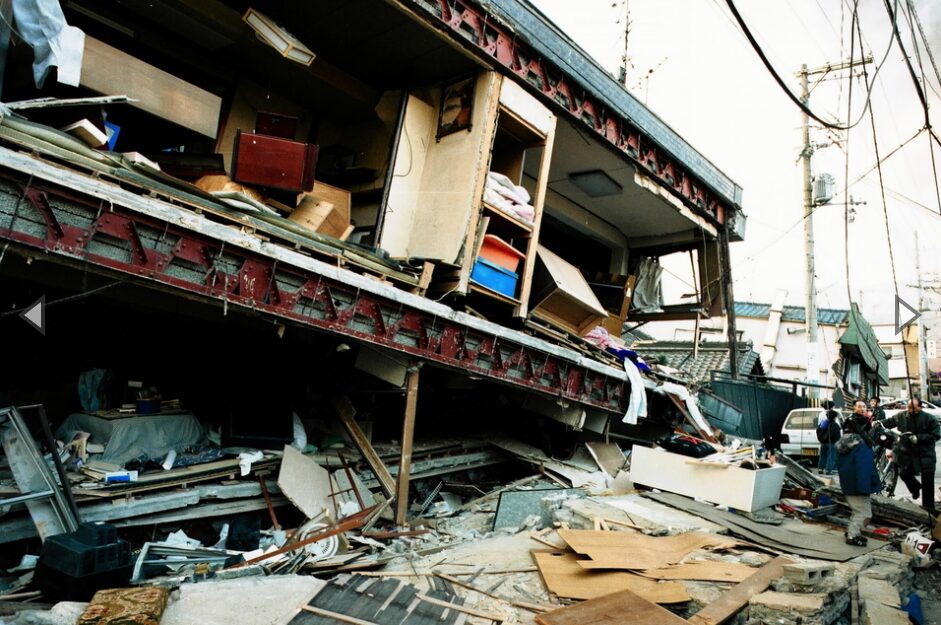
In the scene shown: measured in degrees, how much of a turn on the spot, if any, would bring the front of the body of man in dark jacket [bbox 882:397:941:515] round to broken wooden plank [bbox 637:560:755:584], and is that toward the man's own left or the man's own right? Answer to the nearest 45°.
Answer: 0° — they already face it

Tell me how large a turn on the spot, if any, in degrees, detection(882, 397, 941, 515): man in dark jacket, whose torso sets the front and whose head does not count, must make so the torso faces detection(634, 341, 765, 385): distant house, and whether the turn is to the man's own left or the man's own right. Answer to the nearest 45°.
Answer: approximately 135° to the man's own right

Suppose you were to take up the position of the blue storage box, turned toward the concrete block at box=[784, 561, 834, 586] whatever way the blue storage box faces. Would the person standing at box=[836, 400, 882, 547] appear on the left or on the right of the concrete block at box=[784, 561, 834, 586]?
left

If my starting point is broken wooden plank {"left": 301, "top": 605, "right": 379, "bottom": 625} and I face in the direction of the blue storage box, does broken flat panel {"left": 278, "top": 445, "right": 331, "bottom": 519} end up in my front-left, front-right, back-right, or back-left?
front-left

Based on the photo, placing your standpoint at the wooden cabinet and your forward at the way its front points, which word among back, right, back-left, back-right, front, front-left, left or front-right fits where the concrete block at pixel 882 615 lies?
front

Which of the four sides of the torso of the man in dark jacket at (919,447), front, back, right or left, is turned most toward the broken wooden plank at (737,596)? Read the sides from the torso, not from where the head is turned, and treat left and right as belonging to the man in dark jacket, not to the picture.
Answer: front

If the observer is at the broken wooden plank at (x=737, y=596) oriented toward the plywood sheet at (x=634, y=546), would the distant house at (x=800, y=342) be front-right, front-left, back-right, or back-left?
front-right

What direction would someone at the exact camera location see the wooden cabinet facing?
facing the viewer and to the right of the viewer

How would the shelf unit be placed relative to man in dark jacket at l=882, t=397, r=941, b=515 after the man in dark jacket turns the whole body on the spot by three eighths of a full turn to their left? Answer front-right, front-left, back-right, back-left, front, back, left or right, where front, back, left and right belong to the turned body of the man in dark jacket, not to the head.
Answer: back

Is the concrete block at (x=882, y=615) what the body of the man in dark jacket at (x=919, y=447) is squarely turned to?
yes

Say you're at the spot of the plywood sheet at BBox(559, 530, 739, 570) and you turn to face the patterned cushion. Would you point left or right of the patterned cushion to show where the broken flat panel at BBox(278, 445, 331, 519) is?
right

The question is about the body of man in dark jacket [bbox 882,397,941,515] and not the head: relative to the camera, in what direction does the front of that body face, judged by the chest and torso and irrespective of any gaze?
toward the camera

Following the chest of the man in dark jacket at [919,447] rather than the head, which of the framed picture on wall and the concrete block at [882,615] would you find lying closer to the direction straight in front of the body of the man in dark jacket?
the concrete block

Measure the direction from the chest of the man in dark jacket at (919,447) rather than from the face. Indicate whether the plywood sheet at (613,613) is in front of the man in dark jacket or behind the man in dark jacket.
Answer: in front
